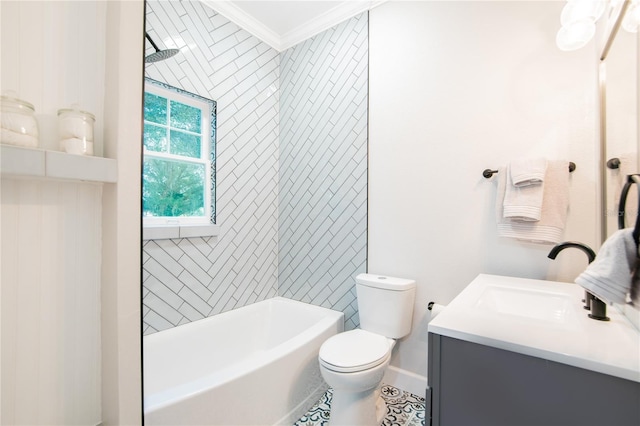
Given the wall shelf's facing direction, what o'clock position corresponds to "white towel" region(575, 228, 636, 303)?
The white towel is roughly at 12 o'clock from the wall shelf.

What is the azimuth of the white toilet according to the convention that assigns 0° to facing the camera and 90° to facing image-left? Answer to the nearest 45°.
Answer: approximately 45°

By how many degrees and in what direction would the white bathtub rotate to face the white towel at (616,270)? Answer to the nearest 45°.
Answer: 0° — it already faces it

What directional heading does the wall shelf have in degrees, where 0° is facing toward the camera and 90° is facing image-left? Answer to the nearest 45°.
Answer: approximately 315°

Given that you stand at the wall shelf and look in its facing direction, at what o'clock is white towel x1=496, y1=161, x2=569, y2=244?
The white towel is roughly at 11 o'clock from the wall shelf.

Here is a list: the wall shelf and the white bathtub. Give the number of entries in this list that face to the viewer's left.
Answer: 0

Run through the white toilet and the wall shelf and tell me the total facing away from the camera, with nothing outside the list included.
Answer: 0

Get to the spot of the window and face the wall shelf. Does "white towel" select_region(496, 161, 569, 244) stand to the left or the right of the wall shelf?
left

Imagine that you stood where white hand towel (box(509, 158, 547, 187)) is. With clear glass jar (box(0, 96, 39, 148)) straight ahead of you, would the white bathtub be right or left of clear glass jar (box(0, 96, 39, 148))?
right

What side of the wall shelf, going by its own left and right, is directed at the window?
left

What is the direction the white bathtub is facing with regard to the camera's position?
facing the viewer and to the right of the viewer
